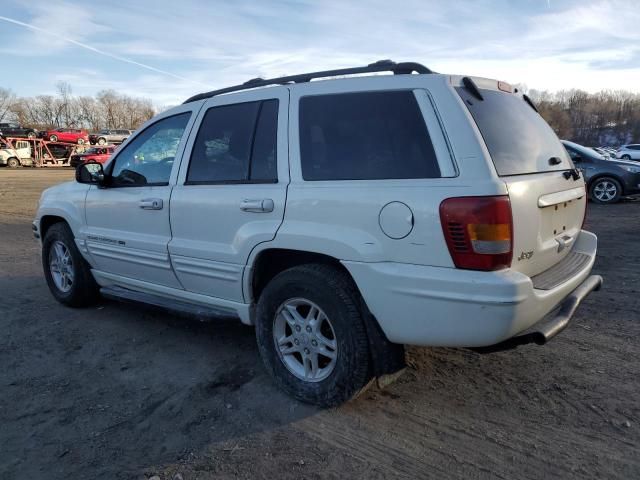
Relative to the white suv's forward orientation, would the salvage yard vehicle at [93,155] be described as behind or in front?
in front

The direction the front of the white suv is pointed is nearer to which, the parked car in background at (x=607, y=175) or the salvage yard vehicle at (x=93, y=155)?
the salvage yard vehicle

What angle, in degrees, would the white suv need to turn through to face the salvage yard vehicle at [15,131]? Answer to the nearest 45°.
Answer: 0° — it already faces it

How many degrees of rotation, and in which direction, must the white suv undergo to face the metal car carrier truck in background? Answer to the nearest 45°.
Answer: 0° — it already faces it

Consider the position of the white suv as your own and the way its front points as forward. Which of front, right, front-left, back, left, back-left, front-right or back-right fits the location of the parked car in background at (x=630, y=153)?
right

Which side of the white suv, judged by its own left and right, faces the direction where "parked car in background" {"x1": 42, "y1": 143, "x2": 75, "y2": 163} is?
front

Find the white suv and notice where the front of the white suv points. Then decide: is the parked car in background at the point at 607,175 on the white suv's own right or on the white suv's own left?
on the white suv's own right

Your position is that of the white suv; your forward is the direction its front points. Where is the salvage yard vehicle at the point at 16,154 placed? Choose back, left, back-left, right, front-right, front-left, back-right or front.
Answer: front

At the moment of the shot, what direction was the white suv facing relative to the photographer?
facing away from the viewer and to the left of the viewer

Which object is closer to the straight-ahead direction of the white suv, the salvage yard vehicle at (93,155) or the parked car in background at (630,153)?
the salvage yard vehicle

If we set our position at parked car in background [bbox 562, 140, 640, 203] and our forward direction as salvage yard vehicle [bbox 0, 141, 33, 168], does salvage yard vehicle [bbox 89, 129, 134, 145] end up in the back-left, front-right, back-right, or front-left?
front-right

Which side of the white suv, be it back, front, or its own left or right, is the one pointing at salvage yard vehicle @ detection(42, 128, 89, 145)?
front

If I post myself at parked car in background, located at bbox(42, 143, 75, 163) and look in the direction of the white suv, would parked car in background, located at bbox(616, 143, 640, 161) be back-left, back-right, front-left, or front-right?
front-left

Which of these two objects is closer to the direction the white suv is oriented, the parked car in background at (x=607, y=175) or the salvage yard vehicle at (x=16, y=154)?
the salvage yard vehicle
